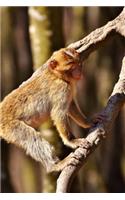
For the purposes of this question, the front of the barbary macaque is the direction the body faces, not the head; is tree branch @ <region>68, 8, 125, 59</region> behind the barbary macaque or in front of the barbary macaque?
in front

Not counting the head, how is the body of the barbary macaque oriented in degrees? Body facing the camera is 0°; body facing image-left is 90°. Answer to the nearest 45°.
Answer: approximately 270°
